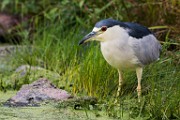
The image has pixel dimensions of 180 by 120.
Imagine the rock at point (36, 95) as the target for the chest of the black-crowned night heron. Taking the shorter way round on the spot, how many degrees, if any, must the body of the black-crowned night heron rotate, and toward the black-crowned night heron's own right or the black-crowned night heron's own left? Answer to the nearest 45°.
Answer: approximately 45° to the black-crowned night heron's own right

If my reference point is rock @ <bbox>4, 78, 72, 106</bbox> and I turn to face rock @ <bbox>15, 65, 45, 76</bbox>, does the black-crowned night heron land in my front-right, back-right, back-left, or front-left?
back-right

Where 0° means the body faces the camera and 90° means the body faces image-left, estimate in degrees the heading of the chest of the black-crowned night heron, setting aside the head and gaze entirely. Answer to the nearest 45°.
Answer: approximately 45°

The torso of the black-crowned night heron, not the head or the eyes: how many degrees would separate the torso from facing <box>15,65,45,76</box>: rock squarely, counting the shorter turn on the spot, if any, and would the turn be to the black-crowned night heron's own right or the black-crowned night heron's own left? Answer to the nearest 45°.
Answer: approximately 90° to the black-crowned night heron's own right
